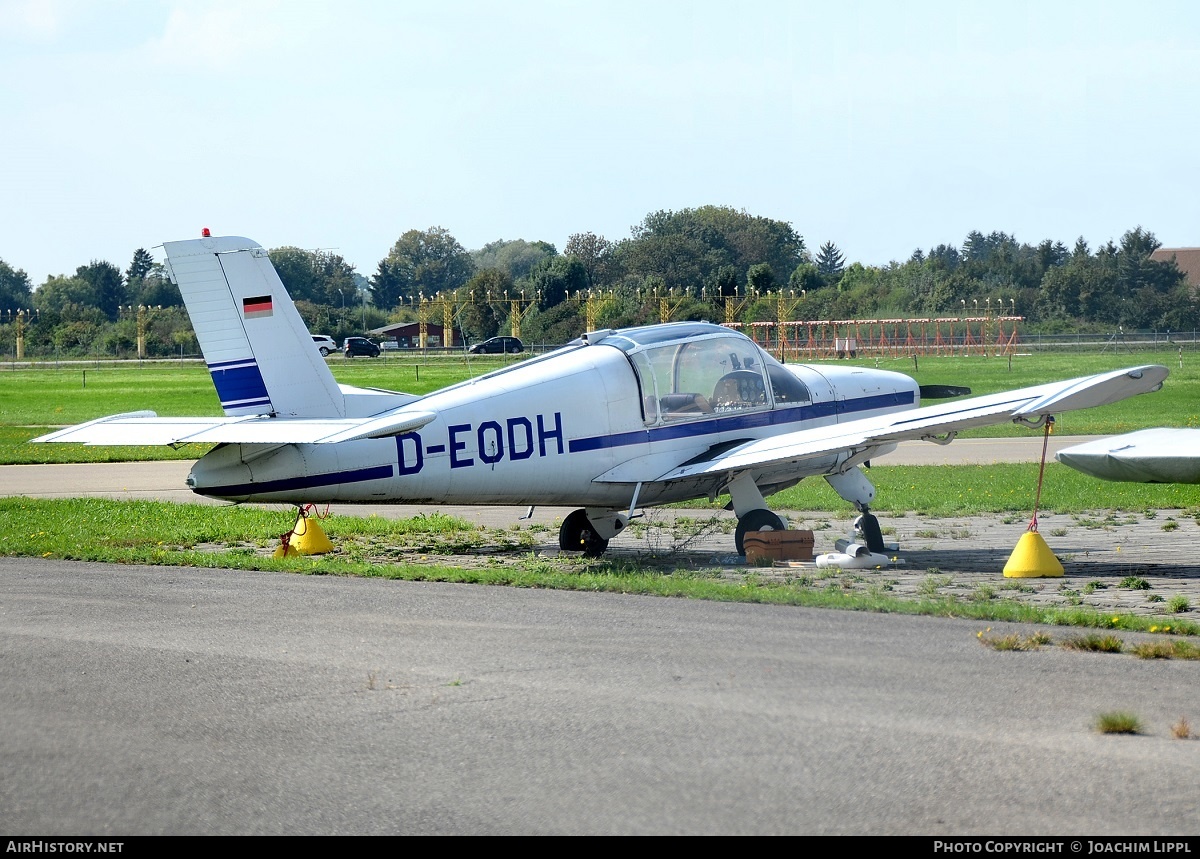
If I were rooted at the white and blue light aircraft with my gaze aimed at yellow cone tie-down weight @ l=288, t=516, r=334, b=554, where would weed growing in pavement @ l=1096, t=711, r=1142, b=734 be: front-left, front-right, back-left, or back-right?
back-left

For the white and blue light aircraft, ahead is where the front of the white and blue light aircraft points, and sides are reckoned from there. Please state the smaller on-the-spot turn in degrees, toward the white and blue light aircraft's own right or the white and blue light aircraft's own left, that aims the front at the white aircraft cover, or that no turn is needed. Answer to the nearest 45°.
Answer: approximately 45° to the white and blue light aircraft's own right

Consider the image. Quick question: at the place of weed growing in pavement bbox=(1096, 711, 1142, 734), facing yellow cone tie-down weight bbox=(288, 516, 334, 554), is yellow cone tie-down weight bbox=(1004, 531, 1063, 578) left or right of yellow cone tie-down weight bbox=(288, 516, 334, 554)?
right

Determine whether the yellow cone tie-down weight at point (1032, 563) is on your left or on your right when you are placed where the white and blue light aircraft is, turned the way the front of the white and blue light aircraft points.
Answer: on your right

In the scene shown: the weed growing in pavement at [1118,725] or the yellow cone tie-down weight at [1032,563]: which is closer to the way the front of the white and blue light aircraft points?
the yellow cone tie-down weight

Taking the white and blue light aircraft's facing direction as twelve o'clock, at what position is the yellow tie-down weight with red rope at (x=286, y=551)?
The yellow tie-down weight with red rope is roughly at 6 o'clock from the white and blue light aircraft.

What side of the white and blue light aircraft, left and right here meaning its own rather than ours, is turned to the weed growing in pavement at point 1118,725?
right

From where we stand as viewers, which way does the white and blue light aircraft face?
facing away from the viewer and to the right of the viewer
